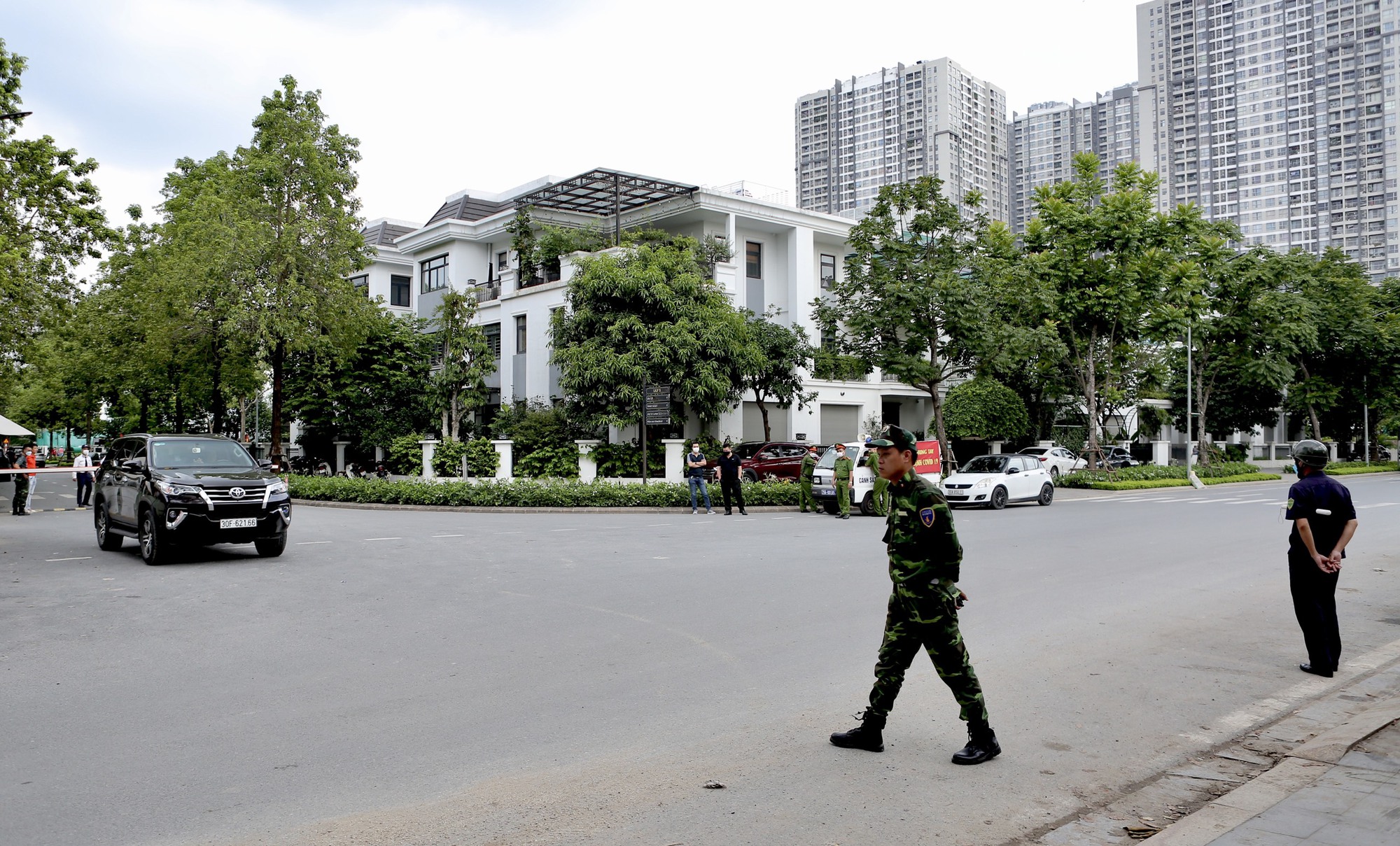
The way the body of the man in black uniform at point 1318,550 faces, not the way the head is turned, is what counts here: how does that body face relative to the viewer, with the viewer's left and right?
facing away from the viewer and to the left of the viewer

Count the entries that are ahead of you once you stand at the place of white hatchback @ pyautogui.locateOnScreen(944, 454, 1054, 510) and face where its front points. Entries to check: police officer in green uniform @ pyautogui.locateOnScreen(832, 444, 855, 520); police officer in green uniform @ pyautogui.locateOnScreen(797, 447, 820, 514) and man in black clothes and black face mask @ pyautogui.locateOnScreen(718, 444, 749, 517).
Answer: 3

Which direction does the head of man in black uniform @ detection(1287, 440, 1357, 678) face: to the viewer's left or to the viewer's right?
to the viewer's left

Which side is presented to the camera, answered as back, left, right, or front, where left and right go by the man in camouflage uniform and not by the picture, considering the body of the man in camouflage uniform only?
left

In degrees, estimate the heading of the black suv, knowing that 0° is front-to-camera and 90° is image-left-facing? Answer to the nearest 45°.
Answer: approximately 315°

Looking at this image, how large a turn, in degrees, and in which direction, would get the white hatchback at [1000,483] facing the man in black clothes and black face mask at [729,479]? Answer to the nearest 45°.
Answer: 0° — it already faces them

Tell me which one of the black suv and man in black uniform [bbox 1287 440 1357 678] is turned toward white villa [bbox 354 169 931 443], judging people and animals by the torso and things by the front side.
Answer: the man in black uniform
